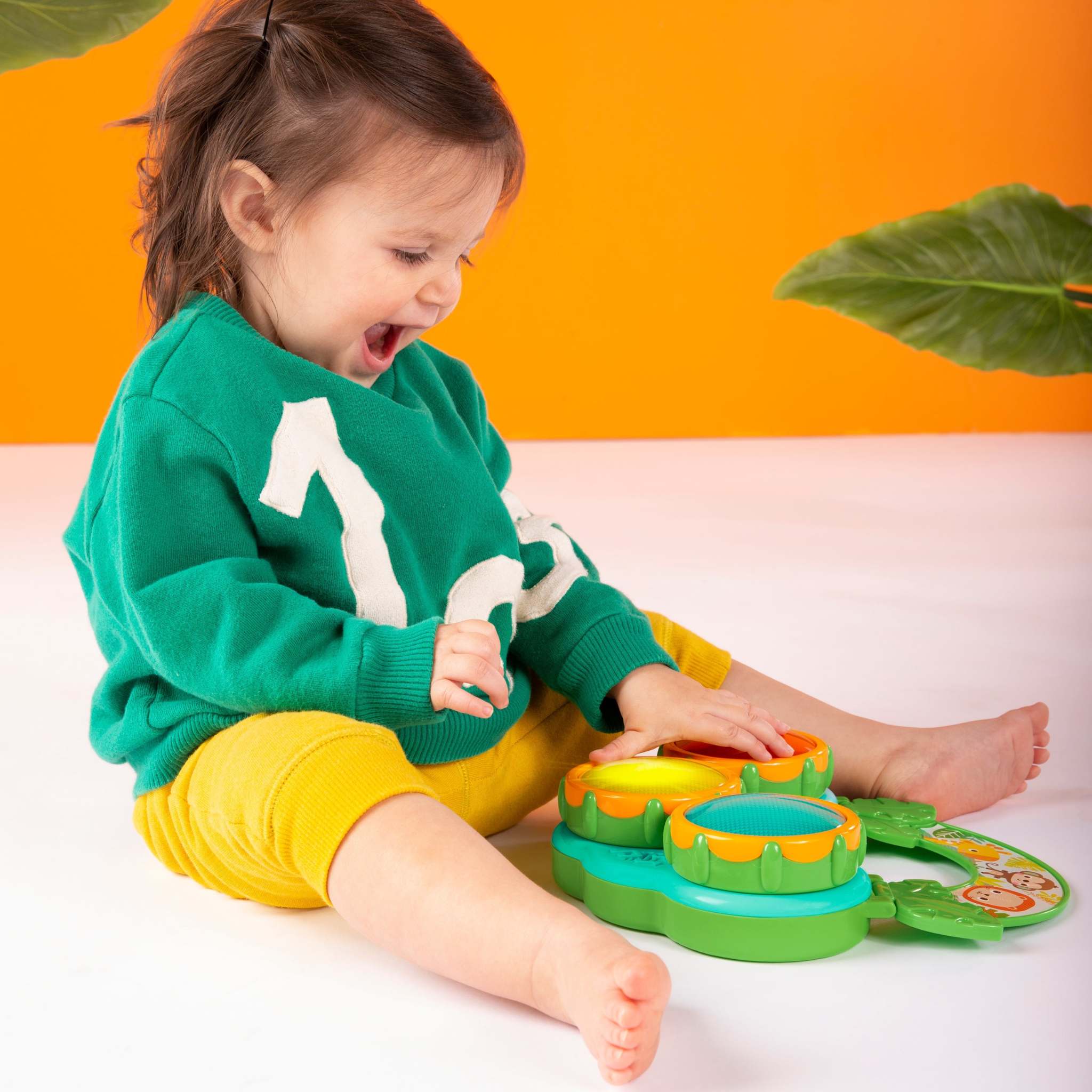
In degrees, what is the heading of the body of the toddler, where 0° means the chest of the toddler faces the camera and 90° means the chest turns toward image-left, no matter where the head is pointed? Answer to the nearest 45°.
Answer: approximately 315°
